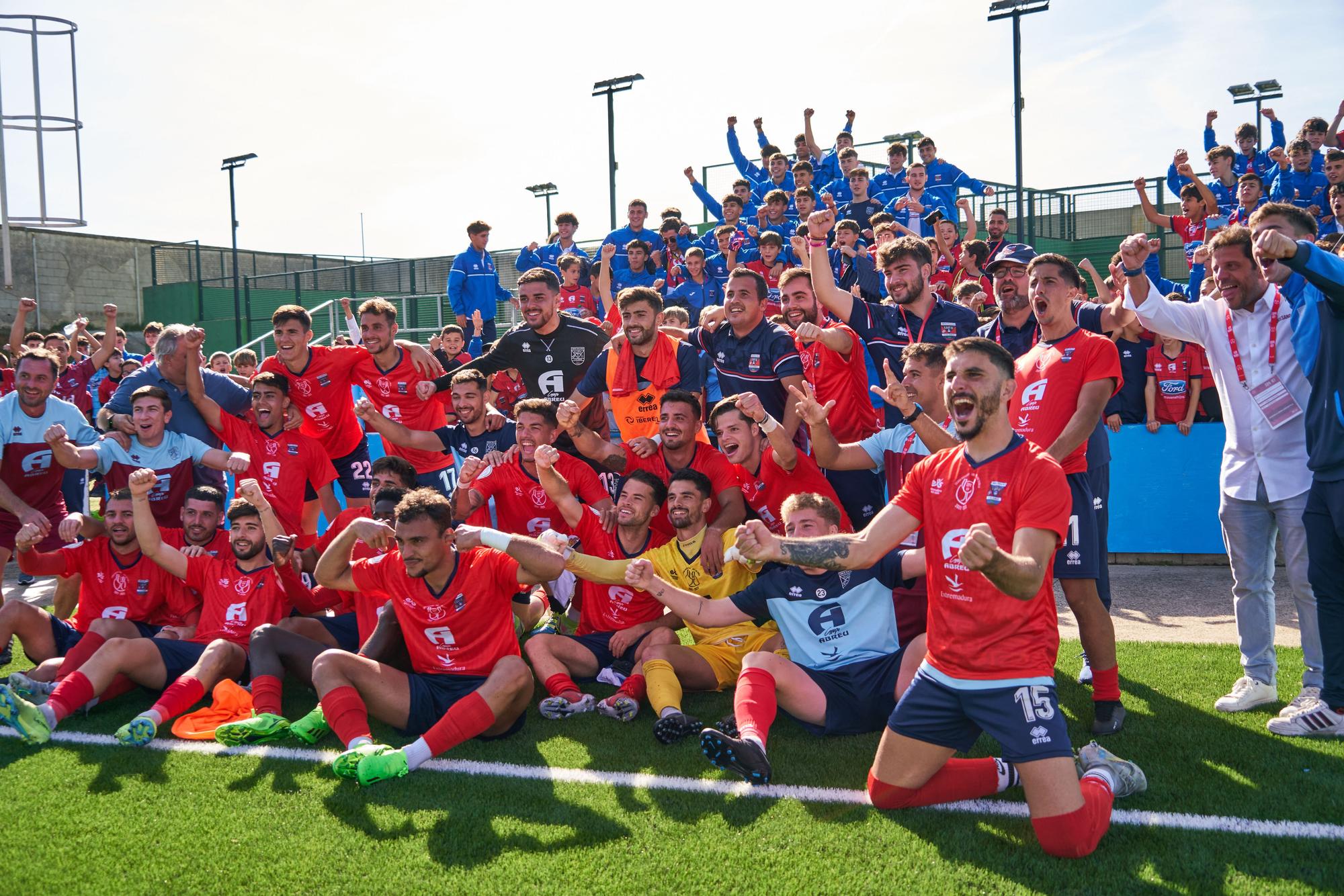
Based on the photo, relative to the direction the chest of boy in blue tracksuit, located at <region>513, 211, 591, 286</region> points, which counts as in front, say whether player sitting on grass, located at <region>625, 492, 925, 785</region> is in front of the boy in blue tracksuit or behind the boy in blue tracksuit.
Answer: in front

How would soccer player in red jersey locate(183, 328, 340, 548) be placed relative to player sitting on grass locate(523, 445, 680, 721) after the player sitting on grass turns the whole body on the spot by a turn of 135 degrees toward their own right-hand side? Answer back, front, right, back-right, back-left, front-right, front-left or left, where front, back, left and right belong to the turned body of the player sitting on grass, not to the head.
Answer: front

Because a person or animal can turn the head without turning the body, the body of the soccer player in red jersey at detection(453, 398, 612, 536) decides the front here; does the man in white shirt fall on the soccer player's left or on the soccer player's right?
on the soccer player's left

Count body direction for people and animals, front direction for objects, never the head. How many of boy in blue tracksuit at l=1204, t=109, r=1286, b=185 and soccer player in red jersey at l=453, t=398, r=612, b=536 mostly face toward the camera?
2

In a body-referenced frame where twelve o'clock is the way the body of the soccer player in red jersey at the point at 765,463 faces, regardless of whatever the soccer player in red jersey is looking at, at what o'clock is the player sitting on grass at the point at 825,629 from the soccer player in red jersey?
The player sitting on grass is roughly at 10 o'clock from the soccer player in red jersey.

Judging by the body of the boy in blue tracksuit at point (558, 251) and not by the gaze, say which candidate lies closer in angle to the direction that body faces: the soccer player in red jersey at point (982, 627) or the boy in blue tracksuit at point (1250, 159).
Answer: the soccer player in red jersey

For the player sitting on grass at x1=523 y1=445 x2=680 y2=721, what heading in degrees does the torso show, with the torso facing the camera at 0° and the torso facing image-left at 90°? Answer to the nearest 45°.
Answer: approximately 0°

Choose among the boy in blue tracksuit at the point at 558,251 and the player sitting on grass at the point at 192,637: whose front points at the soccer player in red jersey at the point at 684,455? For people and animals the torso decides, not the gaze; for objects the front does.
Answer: the boy in blue tracksuit

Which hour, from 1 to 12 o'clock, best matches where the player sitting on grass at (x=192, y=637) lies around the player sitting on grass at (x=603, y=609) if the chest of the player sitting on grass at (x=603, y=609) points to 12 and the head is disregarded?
the player sitting on grass at (x=192, y=637) is roughly at 3 o'clock from the player sitting on grass at (x=603, y=609).

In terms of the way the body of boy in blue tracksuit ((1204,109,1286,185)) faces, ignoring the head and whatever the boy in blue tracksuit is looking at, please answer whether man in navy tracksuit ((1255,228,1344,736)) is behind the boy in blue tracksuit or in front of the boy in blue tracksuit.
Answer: in front
